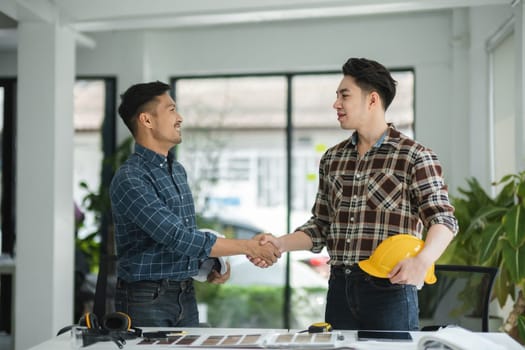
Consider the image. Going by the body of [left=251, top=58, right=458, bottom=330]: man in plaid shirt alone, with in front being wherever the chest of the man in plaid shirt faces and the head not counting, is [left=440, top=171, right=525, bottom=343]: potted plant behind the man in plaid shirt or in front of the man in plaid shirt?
behind

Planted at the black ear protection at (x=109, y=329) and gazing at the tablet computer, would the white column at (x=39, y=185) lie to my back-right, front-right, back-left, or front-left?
back-left

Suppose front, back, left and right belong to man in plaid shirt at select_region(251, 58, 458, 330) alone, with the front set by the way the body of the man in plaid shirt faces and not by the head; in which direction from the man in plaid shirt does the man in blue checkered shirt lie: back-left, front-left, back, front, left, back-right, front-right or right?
front-right

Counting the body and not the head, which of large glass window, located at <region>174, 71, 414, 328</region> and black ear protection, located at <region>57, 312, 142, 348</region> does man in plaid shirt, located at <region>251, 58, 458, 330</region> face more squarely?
the black ear protection

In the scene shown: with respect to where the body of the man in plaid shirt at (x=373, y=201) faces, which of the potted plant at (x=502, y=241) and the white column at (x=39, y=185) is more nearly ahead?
the white column

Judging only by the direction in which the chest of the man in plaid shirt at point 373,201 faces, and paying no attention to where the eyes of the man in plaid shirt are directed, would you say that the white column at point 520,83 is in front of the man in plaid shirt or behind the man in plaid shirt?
behind

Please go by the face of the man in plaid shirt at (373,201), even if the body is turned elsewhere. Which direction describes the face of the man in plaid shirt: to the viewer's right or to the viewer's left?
to the viewer's left

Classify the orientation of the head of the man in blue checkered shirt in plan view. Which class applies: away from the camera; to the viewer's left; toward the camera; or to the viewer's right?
to the viewer's right

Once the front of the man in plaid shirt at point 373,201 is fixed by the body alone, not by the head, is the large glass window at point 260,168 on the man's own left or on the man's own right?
on the man's own right

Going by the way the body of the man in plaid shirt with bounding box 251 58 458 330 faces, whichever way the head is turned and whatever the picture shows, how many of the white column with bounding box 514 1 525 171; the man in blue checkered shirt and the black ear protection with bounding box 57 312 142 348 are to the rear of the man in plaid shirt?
1

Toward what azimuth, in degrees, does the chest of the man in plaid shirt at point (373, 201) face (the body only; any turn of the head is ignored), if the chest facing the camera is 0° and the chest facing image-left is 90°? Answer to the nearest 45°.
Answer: approximately 45°

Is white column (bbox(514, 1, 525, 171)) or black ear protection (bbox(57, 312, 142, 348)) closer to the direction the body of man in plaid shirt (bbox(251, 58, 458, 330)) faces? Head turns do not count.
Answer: the black ear protection
